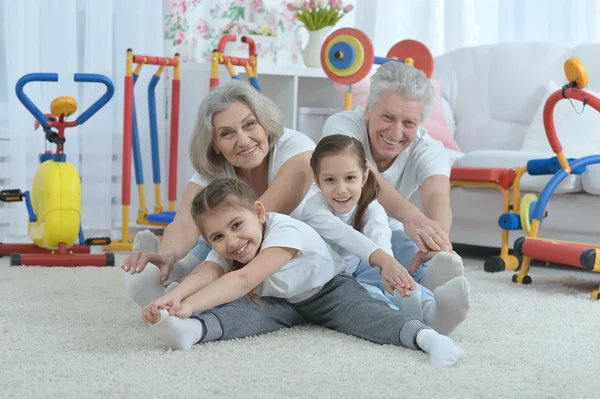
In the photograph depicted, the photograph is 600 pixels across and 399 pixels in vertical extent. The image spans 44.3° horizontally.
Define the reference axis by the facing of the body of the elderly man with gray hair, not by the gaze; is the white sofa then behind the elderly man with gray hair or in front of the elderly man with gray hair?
behind

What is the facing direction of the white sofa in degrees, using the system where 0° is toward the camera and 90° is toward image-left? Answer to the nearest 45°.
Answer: approximately 0°

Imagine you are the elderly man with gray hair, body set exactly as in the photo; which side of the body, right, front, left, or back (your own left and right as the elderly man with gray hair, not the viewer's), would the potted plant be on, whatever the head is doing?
back

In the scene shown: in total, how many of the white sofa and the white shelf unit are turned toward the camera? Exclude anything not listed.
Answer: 2
